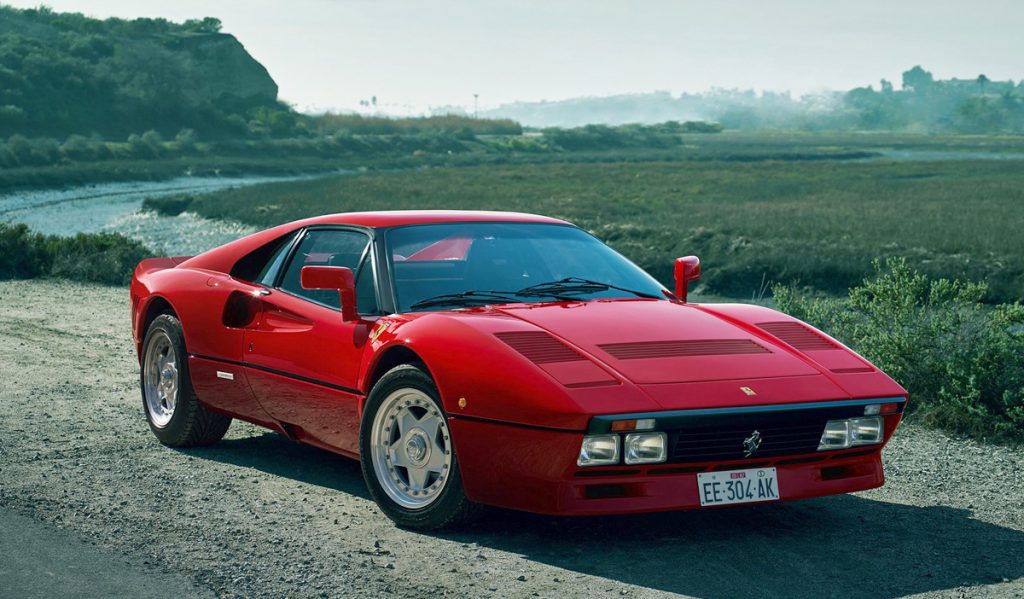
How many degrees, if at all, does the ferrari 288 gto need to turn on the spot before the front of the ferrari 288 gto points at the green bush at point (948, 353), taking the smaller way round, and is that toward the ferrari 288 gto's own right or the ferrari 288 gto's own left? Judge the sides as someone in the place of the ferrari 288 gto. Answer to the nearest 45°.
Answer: approximately 90° to the ferrari 288 gto's own left

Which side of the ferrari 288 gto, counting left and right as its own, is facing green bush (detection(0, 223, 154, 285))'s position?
back

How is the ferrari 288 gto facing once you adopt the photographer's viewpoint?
facing the viewer and to the right of the viewer

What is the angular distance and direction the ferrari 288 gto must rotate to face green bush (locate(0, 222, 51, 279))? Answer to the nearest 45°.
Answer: approximately 180°
